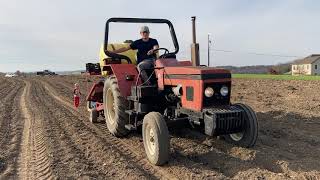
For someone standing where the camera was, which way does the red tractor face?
facing the viewer and to the right of the viewer
